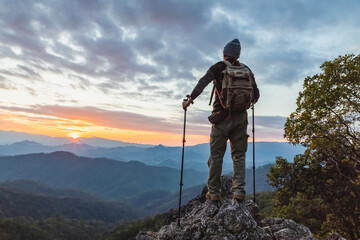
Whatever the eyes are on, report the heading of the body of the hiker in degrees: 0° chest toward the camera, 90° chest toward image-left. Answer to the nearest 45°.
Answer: approximately 135°

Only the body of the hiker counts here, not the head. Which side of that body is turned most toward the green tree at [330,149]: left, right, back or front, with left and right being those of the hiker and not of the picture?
right
